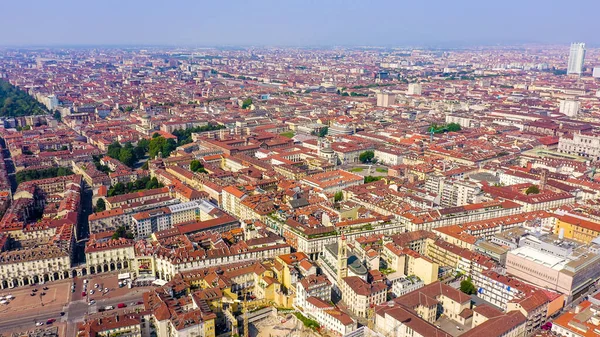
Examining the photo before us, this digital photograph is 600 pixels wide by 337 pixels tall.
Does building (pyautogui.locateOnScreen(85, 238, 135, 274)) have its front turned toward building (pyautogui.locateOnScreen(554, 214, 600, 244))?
no

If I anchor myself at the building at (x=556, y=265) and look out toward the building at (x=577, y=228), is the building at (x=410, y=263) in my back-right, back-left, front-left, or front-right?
back-left

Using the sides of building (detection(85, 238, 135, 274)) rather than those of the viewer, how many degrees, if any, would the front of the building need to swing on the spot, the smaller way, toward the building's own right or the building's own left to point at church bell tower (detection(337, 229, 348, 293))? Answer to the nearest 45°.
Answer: approximately 45° to the building's own left

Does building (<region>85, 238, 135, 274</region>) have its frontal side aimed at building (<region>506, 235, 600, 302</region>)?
no

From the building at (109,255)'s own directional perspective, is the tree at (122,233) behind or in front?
behind

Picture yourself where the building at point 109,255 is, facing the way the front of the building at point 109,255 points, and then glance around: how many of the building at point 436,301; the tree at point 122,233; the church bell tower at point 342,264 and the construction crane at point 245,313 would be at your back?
1

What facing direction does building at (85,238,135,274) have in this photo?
toward the camera

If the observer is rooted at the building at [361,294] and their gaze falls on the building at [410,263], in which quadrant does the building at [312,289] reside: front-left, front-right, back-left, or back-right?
back-left

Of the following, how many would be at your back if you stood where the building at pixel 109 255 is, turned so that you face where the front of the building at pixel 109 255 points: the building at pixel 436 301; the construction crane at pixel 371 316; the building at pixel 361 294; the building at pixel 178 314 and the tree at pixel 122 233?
1

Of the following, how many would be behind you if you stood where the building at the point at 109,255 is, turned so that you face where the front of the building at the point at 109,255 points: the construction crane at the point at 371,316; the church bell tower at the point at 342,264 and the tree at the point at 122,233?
1

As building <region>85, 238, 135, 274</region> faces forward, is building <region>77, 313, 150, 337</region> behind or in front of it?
in front

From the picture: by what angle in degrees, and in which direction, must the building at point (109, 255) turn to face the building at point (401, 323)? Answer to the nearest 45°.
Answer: approximately 45° to its left

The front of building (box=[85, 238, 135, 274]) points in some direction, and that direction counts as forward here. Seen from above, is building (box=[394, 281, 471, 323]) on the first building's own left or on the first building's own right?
on the first building's own left

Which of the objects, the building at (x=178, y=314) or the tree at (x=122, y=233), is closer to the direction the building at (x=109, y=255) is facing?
the building

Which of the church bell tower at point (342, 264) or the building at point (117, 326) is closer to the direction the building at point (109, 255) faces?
the building

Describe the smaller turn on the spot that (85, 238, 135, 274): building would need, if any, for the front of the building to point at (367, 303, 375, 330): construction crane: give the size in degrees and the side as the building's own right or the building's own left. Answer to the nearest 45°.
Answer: approximately 45° to the building's own left

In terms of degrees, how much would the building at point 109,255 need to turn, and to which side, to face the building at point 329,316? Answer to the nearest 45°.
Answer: approximately 45° to its left

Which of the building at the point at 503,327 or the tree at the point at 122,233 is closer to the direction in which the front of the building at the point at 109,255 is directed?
the building

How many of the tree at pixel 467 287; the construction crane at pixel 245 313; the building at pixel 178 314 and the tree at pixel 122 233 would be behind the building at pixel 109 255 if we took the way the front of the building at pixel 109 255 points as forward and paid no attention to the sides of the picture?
1
